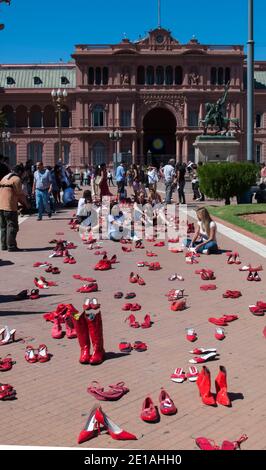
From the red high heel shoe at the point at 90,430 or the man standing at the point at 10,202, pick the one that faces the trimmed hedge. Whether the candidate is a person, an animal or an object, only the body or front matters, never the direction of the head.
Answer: the man standing

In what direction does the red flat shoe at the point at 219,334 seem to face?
toward the camera

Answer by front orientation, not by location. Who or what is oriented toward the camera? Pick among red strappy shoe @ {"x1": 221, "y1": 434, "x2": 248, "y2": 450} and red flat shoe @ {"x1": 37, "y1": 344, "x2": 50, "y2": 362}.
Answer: red flat shoe @ {"x1": 37, "y1": 344, "x2": 50, "y2": 362}

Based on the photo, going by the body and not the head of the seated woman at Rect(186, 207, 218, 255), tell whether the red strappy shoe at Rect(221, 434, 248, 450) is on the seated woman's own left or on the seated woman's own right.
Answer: on the seated woman's own left

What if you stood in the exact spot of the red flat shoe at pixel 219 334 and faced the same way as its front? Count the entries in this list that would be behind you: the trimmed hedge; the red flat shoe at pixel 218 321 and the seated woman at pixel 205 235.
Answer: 3

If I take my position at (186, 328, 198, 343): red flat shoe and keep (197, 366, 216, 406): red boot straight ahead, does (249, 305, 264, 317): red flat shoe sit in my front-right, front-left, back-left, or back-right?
back-left

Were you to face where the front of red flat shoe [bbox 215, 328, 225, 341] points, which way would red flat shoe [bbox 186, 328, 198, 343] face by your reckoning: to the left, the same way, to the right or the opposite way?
the same way

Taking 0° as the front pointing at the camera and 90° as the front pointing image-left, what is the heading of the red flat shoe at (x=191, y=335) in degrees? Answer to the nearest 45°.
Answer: approximately 0°

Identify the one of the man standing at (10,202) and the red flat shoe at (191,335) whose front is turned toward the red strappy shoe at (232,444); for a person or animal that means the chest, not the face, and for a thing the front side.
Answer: the red flat shoe

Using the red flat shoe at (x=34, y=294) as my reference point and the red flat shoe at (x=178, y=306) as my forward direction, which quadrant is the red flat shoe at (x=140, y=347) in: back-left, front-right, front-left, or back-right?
front-right

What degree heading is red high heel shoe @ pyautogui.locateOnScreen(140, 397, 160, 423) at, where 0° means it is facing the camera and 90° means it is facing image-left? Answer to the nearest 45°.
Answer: approximately 0°

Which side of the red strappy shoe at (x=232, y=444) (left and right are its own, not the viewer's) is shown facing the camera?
left

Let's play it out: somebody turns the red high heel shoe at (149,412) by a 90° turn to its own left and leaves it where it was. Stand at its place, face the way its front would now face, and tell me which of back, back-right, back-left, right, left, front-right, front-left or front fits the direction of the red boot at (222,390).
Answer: front-left
